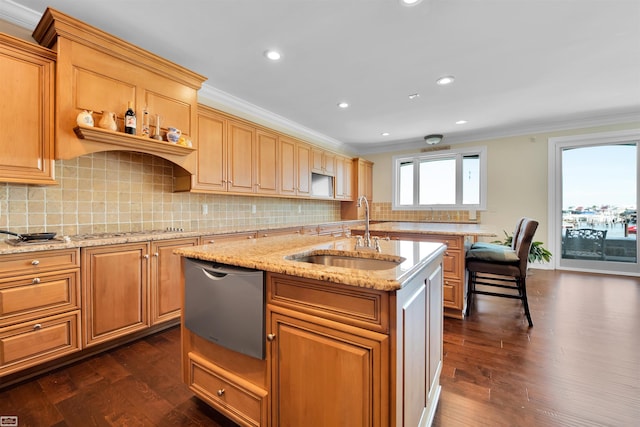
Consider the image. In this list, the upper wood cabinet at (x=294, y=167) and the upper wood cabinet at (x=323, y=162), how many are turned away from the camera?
0

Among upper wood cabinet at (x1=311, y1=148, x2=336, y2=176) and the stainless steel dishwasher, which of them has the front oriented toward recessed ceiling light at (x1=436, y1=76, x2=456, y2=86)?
the upper wood cabinet

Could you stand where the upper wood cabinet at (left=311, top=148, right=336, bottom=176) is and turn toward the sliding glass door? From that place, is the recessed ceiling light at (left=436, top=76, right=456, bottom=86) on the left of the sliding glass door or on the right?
right

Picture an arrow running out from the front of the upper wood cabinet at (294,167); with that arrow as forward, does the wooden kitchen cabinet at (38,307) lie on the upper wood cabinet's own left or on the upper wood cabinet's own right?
on the upper wood cabinet's own right

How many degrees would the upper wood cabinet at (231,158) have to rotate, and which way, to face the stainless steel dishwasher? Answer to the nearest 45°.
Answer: approximately 45° to its right

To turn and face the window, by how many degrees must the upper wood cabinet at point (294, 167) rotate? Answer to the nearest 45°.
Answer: approximately 45° to its left

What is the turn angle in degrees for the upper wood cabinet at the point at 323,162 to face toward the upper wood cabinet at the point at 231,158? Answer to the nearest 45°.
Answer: approximately 90° to its right

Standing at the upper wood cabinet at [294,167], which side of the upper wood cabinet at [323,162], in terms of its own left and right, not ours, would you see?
right

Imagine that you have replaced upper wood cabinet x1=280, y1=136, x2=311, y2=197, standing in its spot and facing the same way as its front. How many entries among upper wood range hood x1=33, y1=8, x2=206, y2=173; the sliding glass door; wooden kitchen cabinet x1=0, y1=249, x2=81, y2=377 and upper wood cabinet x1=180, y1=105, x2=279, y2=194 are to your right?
3

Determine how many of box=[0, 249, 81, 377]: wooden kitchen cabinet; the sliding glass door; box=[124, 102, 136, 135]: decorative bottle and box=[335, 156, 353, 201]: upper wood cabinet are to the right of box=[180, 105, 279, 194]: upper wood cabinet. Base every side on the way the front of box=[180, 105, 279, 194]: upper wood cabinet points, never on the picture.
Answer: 2

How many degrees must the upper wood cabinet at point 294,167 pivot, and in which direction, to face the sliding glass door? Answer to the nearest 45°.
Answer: approximately 45° to its left

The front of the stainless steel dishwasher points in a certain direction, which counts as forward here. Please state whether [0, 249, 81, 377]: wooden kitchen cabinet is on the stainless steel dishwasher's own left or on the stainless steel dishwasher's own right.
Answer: on the stainless steel dishwasher's own right

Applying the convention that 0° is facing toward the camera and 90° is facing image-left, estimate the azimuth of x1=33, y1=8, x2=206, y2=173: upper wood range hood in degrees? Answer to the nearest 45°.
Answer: approximately 315°

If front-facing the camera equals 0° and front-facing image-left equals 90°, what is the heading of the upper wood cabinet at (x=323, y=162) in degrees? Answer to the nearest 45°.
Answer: approximately 315°
